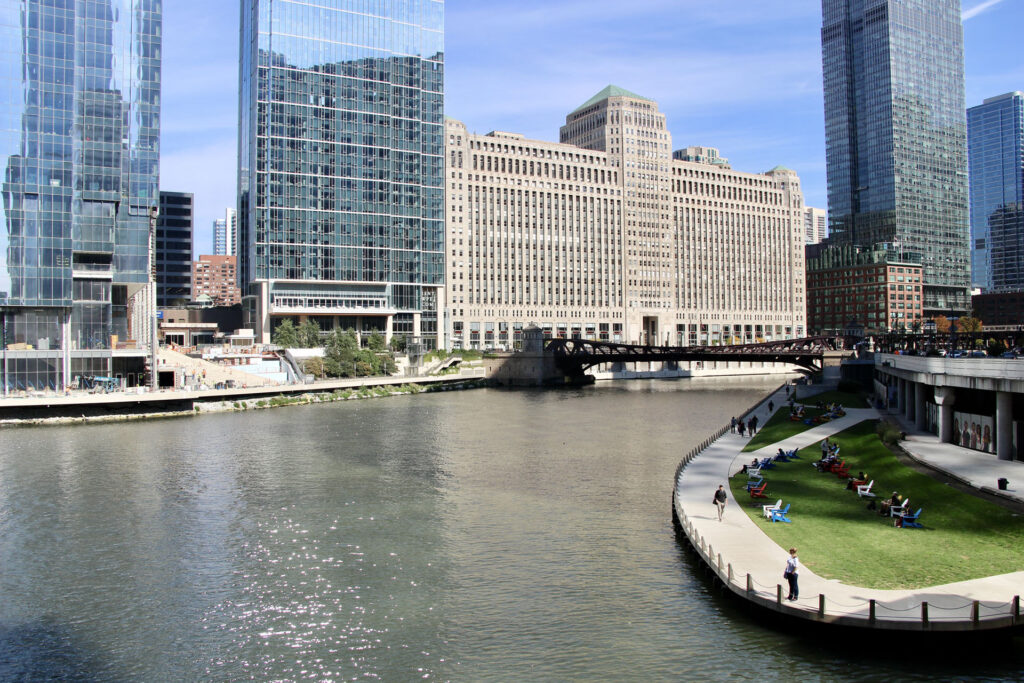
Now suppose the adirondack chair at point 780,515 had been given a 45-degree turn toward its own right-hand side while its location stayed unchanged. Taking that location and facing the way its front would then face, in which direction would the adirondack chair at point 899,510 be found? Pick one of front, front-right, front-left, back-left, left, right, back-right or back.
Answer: back-right

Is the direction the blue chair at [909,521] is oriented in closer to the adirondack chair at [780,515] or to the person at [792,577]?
the adirondack chair

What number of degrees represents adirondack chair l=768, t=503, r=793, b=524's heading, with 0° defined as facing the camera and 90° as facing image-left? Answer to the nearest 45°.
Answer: approximately 90°

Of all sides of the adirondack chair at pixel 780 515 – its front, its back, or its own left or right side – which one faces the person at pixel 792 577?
left

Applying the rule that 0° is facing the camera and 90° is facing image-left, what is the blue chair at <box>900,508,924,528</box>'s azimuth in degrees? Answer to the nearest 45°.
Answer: approximately 90°

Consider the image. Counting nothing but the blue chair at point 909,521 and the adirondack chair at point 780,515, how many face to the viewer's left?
2

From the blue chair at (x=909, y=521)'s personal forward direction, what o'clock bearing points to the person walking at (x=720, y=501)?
The person walking is roughly at 12 o'clock from the blue chair.

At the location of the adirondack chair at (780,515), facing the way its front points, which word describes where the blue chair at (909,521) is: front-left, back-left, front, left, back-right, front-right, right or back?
back
